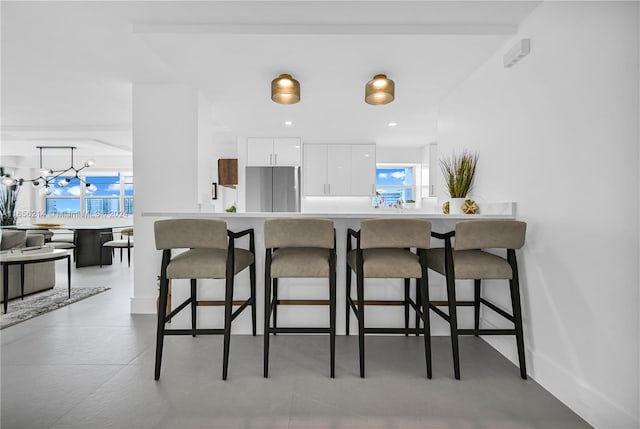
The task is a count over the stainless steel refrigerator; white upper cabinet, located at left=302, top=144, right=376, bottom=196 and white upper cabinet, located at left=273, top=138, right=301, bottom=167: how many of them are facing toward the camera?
3

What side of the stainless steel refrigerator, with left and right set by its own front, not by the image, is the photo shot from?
front

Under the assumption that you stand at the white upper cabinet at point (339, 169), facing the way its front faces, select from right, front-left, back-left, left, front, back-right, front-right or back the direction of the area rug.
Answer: front-right

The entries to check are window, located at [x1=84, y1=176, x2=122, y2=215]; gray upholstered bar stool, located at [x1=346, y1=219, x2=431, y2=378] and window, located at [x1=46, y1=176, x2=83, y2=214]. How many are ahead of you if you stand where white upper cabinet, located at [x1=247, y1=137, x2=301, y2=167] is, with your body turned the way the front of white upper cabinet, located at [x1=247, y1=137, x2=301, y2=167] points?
1

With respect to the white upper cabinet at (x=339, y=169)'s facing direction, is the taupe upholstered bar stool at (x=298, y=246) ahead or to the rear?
ahead

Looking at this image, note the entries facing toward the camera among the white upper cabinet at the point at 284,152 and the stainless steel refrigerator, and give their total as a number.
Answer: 2

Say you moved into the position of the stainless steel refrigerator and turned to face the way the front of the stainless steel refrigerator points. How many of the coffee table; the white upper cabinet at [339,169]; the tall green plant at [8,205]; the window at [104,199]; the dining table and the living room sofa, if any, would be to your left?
1

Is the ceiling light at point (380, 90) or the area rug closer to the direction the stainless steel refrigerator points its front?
the ceiling light

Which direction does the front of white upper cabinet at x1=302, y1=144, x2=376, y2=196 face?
toward the camera

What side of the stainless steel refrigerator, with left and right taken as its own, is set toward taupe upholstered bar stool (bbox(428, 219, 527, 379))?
front

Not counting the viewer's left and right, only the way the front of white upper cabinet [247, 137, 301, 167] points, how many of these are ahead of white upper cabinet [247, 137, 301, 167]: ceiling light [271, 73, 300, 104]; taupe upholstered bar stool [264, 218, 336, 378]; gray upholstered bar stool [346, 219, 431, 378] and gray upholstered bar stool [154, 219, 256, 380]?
4

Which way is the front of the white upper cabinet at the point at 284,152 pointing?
toward the camera

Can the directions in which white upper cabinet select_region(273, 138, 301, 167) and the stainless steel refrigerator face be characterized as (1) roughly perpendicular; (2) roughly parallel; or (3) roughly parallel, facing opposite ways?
roughly parallel

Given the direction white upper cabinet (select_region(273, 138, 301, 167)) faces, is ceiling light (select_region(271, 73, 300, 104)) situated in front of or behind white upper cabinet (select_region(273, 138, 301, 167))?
in front

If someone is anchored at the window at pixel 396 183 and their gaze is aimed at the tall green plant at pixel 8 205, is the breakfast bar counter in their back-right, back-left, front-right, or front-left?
front-left
